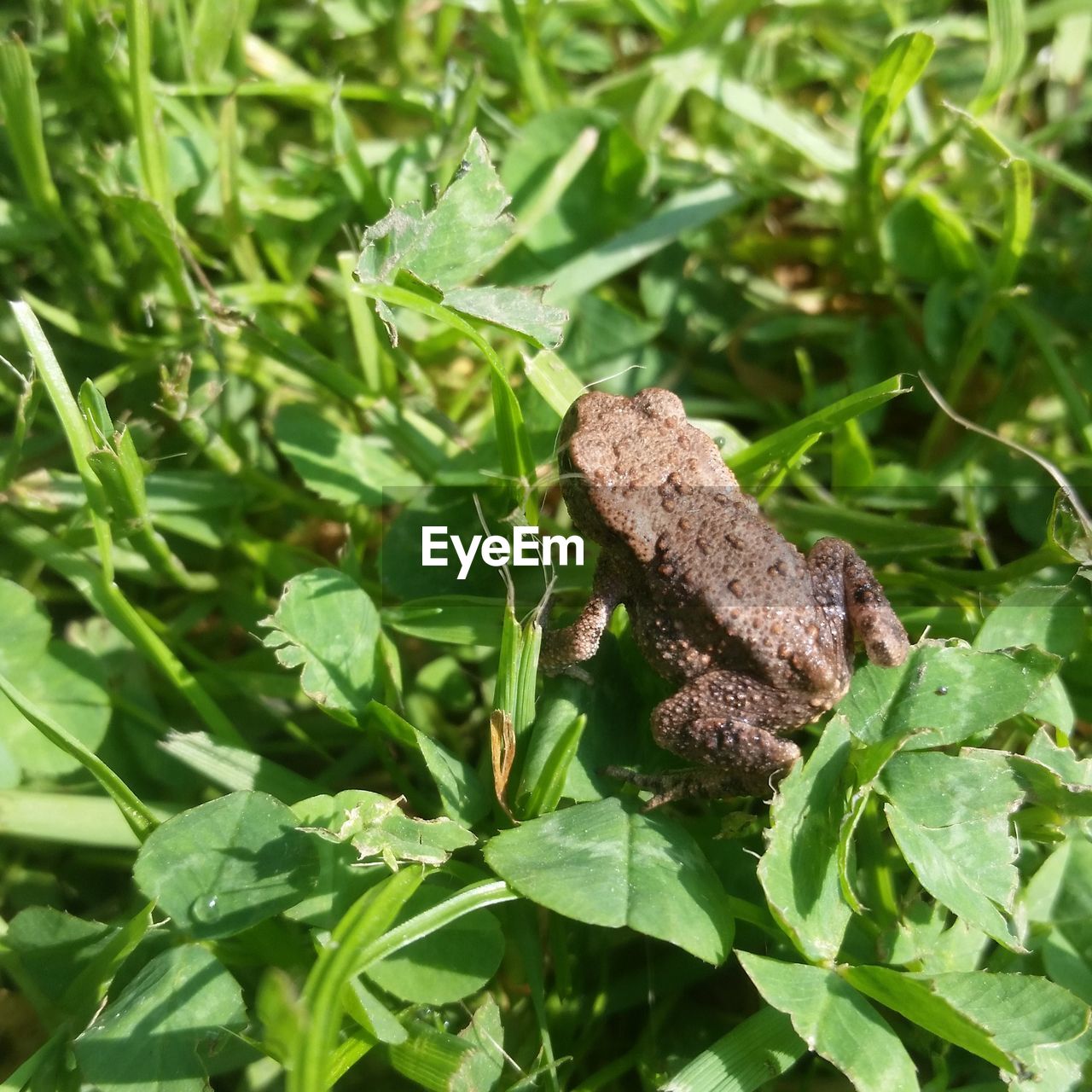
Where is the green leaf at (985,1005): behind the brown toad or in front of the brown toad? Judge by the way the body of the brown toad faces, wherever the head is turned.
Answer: behind

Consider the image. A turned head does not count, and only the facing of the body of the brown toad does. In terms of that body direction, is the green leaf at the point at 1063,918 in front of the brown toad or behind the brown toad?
behind

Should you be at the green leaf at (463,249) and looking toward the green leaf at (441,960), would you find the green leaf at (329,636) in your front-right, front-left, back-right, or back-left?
front-right

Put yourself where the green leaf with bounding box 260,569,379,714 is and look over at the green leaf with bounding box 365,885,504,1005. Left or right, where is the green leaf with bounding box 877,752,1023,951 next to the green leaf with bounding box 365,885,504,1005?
left

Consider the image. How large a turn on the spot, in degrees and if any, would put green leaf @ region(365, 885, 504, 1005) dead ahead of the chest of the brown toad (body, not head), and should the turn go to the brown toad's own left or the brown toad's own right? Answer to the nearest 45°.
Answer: approximately 90° to the brown toad's own left

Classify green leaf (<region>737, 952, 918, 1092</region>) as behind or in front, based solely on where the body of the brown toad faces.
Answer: behind

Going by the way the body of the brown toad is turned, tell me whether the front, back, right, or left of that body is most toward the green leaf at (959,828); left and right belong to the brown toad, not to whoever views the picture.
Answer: back

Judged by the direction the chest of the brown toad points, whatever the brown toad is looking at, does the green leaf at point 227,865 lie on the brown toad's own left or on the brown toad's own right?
on the brown toad's own left

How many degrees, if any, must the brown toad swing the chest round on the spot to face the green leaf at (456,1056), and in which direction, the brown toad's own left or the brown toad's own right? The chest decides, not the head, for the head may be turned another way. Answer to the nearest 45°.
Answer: approximately 135° to the brown toad's own left

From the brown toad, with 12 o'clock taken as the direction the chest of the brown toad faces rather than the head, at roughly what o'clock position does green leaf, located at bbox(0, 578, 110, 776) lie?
The green leaf is roughly at 10 o'clock from the brown toad.

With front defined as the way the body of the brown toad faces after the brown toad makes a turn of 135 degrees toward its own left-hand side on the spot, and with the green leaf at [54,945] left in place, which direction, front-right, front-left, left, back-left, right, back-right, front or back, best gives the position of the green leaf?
front-right

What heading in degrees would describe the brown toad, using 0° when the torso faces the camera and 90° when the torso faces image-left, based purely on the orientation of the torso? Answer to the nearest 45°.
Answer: approximately 135°

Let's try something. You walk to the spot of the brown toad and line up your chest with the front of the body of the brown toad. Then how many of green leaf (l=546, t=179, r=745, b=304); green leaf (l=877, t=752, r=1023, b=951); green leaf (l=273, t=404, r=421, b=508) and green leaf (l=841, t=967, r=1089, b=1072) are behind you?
2
